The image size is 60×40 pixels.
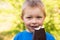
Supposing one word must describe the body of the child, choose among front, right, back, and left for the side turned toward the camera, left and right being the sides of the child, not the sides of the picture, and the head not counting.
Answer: front

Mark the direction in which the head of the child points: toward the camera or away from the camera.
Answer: toward the camera
